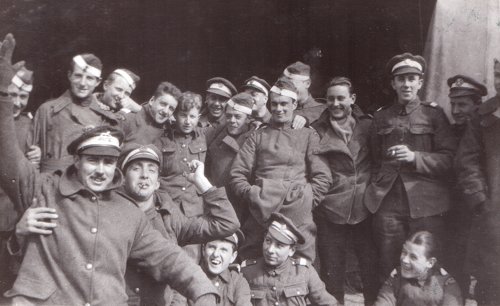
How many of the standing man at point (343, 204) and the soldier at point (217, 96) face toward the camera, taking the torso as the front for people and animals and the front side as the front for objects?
2

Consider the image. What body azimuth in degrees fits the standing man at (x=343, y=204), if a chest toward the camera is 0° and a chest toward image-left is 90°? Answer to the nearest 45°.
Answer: approximately 0°

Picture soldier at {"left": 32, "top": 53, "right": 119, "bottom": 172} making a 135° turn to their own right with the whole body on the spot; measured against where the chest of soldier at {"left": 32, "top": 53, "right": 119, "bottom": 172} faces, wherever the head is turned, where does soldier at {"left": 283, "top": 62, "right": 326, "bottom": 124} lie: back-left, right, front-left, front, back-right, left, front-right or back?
back-right

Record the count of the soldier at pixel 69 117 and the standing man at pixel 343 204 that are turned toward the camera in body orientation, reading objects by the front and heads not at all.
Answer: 2

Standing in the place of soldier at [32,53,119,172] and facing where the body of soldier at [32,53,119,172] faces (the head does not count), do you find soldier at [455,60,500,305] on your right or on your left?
on your left

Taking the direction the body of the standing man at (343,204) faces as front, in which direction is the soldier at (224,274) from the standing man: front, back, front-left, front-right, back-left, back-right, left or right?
front-right

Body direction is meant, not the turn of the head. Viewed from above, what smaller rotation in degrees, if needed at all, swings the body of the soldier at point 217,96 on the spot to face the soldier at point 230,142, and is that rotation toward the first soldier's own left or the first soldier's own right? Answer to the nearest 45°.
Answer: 0° — they already face them

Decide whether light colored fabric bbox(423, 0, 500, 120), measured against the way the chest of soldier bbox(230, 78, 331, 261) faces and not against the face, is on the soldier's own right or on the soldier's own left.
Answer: on the soldier's own left
